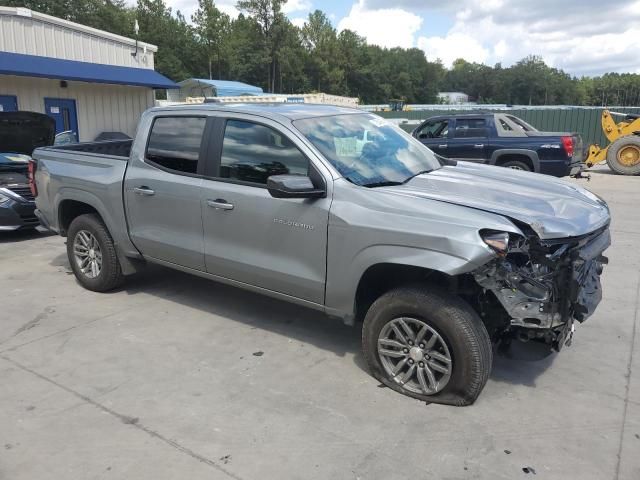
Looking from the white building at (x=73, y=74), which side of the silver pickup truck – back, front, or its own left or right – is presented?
back

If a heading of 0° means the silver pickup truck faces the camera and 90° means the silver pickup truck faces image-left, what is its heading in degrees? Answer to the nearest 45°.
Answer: approximately 315°

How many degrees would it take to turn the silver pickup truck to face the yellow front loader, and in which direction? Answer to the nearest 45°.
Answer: approximately 90° to its left

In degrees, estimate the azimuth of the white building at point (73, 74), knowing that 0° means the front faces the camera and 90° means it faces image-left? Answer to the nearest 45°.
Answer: approximately 315°

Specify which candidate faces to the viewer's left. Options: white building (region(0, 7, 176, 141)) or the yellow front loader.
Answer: the yellow front loader

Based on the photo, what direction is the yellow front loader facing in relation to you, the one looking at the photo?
facing to the left of the viewer

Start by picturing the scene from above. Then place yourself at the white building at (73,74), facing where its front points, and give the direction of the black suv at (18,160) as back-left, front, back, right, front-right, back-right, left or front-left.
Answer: front-right

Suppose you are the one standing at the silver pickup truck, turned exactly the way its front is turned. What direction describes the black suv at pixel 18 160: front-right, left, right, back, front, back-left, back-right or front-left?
back

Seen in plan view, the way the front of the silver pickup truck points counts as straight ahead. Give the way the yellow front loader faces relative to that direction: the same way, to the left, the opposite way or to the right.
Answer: the opposite way
